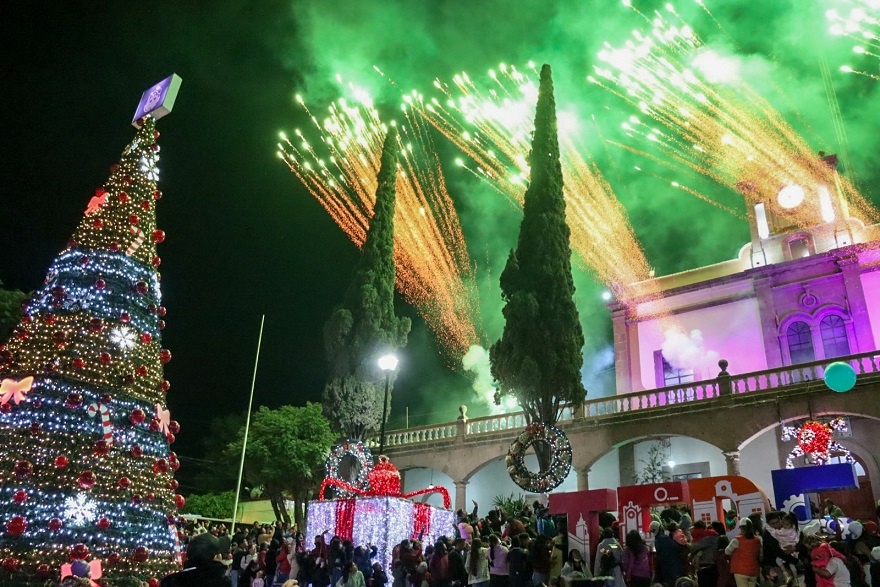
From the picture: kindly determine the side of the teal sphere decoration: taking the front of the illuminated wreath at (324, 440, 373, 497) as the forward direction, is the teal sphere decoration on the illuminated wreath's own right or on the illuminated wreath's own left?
on the illuminated wreath's own left

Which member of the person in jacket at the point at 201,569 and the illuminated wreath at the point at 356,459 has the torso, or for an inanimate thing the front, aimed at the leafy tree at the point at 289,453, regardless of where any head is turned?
the person in jacket

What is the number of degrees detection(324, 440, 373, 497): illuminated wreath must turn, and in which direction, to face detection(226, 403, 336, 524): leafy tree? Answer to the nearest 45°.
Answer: approximately 135° to its right

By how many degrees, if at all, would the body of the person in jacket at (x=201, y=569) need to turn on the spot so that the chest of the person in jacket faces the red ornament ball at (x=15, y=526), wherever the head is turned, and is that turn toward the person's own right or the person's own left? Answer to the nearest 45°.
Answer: approximately 45° to the person's own left

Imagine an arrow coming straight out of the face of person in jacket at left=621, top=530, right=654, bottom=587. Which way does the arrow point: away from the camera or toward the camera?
away from the camera

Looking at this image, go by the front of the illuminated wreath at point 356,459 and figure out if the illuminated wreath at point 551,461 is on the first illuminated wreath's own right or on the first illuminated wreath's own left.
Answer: on the first illuminated wreath's own left

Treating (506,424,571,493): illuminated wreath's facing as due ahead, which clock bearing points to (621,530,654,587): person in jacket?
The person in jacket is roughly at 12 o'clock from the illuminated wreath.

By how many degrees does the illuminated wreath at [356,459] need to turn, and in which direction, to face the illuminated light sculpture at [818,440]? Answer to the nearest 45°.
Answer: approximately 45° to its left

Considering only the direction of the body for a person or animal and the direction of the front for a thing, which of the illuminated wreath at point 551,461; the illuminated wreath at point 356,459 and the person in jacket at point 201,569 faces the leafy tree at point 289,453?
the person in jacket

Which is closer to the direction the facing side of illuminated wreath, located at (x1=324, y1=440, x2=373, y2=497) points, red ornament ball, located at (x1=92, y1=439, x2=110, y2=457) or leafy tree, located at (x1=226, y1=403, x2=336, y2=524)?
the red ornament ball

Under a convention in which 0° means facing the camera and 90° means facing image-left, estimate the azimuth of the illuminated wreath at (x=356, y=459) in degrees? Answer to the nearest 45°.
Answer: approximately 0°

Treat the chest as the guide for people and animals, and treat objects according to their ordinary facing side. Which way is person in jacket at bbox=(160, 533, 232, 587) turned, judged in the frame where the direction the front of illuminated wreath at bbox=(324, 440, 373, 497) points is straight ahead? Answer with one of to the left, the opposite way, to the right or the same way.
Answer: the opposite way

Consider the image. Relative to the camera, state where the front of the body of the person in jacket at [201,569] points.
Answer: away from the camera

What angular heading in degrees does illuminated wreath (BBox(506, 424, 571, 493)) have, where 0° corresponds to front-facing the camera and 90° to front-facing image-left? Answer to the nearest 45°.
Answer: approximately 0°
